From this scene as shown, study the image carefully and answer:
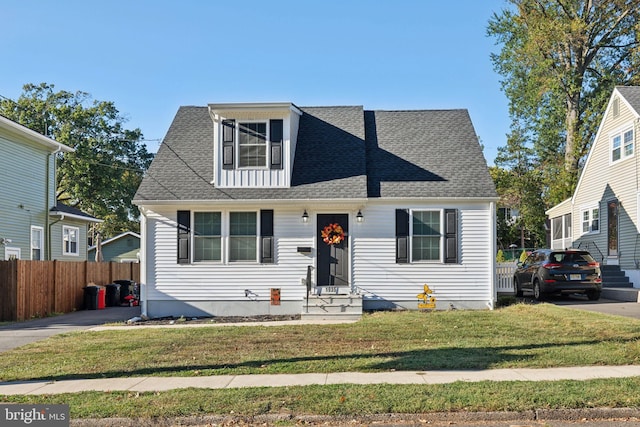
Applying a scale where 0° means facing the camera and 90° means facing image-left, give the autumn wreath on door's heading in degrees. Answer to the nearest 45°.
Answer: approximately 0°

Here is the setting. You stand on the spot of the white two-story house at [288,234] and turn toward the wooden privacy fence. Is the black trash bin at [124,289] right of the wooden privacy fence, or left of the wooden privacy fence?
right

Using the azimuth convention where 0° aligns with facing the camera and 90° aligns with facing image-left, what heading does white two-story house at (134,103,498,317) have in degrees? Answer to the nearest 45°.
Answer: approximately 0°

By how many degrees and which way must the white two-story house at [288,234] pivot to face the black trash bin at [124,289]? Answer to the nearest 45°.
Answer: approximately 135° to its right

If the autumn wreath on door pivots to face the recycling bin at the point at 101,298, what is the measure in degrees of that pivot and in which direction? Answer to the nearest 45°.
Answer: approximately 135° to its right
